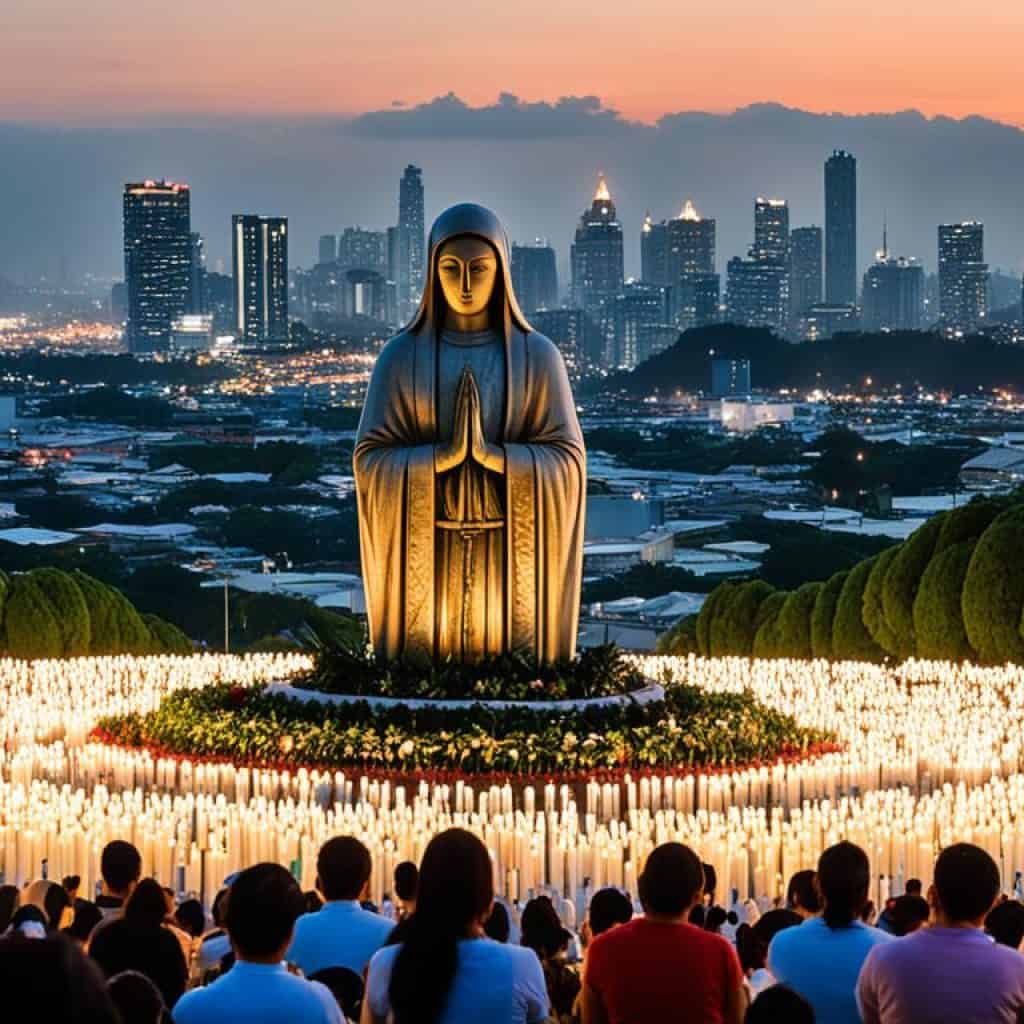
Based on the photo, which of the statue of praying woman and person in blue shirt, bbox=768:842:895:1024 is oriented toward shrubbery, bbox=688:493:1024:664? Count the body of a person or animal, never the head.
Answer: the person in blue shirt

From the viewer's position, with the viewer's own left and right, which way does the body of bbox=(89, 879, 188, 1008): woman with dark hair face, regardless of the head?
facing away from the viewer

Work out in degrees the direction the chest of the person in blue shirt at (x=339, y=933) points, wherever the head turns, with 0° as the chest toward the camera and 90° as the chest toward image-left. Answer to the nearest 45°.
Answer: approximately 180°

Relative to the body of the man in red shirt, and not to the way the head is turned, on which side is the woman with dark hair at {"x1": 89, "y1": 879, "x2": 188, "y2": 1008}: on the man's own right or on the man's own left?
on the man's own left

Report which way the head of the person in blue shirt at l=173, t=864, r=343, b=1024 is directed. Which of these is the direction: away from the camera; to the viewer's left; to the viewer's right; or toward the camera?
away from the camera

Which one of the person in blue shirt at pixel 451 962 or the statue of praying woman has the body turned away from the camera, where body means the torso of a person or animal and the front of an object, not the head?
the person in blue shirt

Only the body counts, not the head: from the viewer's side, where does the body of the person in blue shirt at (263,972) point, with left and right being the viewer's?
facing away from the viewer

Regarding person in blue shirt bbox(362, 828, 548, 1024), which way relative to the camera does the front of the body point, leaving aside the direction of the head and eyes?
away from the camera

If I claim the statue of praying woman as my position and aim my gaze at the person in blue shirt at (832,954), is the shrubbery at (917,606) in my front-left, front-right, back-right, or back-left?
back-left

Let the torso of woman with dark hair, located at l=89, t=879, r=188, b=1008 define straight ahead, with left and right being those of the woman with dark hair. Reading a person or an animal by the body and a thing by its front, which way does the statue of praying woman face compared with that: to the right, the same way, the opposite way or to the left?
the opposite way

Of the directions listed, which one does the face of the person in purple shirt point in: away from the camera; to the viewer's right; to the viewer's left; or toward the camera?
away from the camera

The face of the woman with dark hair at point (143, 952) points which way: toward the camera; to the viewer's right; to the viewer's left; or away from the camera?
away from the camera

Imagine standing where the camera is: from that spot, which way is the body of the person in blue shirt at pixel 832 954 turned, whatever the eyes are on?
away from the camera

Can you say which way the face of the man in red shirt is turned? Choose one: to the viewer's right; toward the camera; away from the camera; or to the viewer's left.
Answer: away from the camera

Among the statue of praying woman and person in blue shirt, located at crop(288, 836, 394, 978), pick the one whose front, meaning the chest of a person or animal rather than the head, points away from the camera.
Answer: the person in blue shirt
